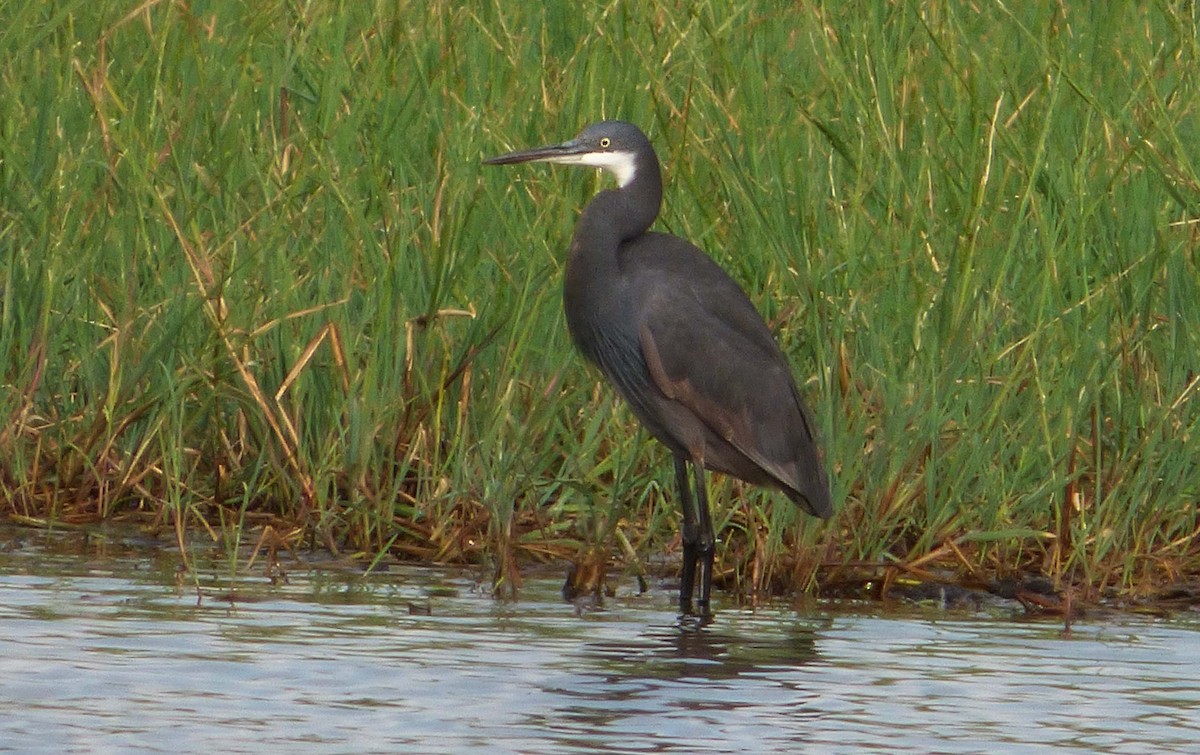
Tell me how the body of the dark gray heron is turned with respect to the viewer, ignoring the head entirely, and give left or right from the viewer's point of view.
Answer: facing to the left of the viewer
